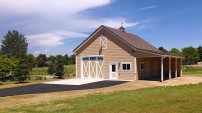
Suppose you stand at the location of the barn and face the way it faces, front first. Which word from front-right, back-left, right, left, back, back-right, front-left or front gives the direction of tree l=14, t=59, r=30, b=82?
front-right

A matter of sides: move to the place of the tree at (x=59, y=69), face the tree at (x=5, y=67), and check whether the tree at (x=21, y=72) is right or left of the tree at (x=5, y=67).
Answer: left

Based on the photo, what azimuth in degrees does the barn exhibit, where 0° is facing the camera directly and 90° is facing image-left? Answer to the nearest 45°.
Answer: approximately 45°

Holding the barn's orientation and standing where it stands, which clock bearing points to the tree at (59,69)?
The tree is roughly at 3 o'clock from the barn.

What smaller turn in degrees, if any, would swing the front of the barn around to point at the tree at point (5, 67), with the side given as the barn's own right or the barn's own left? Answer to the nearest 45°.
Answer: approximately 90° to the barn's own right
